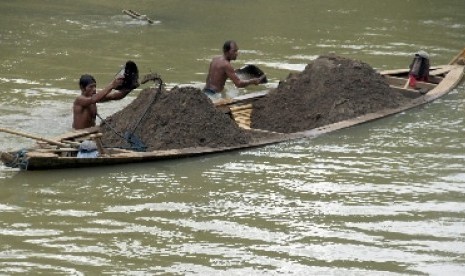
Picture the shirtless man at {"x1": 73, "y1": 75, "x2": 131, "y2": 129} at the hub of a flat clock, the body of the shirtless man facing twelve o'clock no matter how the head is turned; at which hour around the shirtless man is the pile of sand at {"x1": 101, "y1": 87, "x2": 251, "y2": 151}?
The pile of sand is roughly at 11 o'clock from the shirtless man.

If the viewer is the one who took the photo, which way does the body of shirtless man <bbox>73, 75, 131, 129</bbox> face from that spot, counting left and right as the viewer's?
facing the viewer and to the right of the viewer

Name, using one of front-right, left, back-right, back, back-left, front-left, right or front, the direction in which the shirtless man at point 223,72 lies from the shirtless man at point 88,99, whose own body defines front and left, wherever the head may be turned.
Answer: left

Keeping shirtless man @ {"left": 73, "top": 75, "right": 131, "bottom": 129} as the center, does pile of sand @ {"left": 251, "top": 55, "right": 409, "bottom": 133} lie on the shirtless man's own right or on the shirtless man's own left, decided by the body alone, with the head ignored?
on the shirtless man's own left

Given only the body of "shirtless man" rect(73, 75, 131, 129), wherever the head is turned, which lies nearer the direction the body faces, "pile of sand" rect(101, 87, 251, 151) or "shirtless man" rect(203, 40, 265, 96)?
the pile of sand
